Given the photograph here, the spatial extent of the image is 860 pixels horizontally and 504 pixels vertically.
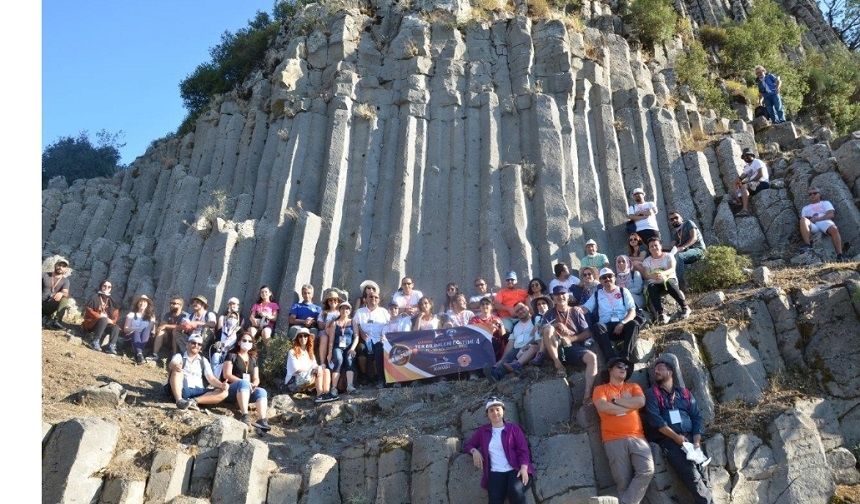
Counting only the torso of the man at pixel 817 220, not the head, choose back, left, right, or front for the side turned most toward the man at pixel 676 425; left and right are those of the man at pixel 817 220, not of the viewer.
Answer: front

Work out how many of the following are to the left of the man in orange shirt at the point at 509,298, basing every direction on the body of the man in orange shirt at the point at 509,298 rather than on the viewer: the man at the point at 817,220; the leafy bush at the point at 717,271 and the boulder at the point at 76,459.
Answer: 2

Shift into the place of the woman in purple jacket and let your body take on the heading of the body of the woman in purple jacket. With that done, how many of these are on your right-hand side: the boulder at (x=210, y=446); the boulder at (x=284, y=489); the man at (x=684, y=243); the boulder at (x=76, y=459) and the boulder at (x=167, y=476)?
4

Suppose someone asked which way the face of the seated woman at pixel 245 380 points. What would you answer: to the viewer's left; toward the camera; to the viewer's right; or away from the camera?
toward the camera

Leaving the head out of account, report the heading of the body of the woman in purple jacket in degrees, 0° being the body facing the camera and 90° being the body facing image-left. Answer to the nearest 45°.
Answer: approximately 0°

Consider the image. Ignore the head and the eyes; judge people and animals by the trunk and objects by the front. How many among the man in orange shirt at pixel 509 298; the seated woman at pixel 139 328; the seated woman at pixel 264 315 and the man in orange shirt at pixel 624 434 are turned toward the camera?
4

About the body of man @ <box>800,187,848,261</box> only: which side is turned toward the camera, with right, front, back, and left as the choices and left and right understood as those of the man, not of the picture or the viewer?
front

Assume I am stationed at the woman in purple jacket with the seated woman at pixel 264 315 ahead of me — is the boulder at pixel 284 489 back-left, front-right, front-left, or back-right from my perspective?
front-left

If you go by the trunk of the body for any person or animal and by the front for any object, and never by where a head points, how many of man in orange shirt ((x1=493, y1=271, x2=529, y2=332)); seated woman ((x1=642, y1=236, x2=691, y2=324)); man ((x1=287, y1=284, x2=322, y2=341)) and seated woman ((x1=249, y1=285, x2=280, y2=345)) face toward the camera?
4

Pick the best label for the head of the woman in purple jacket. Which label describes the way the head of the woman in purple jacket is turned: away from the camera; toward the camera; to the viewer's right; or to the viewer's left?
toward the camera

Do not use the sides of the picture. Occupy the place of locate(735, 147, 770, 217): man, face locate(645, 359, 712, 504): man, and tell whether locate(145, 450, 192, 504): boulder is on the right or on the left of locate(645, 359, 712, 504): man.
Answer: right

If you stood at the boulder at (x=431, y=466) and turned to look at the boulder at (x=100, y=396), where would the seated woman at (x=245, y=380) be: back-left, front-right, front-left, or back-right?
front-right

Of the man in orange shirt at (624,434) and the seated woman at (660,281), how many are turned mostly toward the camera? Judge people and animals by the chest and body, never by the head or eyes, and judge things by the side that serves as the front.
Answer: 2

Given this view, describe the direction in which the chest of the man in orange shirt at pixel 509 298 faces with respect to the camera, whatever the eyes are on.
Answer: toward the camera

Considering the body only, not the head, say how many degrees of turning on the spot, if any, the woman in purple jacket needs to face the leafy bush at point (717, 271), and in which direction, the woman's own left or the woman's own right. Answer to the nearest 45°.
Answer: approximately 135° to the woman's own left

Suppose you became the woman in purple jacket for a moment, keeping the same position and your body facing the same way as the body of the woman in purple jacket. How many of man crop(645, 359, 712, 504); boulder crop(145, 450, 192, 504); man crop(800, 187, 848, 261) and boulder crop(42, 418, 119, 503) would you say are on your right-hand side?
2

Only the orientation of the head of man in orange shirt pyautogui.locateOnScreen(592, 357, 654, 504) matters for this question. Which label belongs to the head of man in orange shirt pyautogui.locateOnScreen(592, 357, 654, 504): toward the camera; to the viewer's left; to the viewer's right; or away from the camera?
toward the camera

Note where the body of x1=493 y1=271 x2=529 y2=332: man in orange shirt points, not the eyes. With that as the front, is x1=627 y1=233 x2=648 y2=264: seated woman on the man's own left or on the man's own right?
on the man's own left

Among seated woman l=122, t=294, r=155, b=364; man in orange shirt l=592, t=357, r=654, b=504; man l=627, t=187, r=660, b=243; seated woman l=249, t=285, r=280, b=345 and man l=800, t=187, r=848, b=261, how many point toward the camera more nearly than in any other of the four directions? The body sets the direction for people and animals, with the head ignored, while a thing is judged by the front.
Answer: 5

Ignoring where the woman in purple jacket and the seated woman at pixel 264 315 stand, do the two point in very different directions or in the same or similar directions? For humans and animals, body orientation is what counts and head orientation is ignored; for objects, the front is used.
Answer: same or similar directions
